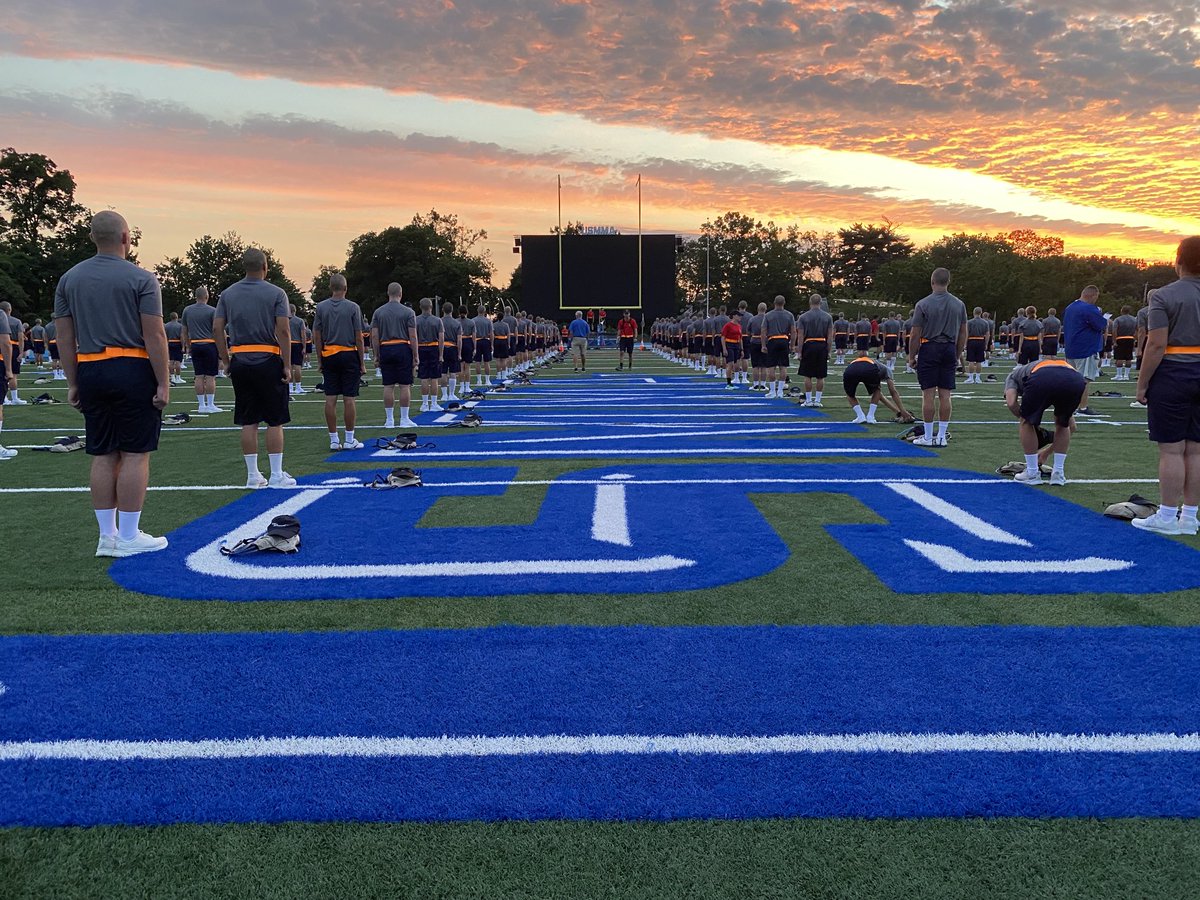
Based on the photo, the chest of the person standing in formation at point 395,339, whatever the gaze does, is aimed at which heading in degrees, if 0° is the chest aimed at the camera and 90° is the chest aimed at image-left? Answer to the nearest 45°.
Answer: approximately 180°

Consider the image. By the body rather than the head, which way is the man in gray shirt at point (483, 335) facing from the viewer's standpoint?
away from the camera

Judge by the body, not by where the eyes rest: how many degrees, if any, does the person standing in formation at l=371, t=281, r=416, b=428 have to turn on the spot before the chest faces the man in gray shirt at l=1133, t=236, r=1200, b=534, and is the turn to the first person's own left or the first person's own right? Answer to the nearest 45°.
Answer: approximately 135° to the first person's own right

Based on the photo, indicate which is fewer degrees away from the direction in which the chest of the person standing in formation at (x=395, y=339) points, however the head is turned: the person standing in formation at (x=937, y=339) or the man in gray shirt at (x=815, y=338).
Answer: the man in gray shirt

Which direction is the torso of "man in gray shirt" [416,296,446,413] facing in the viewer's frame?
away from the camera

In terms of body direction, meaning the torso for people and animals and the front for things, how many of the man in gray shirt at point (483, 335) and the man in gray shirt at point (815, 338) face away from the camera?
2

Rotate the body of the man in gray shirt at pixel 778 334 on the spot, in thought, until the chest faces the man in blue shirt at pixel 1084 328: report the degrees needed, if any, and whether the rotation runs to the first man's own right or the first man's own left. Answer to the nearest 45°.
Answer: approximately 135° to the first man's own right

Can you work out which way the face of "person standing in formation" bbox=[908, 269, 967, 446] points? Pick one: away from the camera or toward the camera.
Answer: away from the camera

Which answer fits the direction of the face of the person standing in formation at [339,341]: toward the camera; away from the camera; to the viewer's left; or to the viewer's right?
away from the camera

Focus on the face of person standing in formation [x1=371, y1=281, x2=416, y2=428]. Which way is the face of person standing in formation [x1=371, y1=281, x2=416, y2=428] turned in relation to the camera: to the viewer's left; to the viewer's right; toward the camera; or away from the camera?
away from the camera

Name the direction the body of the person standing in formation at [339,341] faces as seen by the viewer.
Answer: away from the camera

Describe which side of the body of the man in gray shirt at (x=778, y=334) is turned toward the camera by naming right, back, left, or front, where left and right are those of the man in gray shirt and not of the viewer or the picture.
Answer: back

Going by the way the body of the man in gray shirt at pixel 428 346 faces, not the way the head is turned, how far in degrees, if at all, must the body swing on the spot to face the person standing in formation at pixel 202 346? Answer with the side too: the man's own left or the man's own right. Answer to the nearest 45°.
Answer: approximately 90° to the man's own left

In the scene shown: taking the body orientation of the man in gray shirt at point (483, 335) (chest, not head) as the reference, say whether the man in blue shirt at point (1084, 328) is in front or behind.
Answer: behind

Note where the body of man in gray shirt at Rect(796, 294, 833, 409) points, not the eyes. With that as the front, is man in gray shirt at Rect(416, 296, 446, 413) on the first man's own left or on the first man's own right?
on the first man's own left

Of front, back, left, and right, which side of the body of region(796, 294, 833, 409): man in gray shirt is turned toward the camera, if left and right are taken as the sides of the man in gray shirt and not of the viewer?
back
